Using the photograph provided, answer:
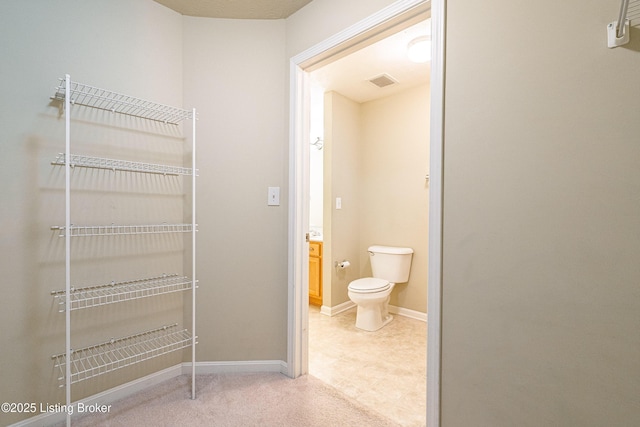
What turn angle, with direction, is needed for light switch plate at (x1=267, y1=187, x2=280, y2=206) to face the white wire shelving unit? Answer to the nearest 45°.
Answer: approximately 90° to its right

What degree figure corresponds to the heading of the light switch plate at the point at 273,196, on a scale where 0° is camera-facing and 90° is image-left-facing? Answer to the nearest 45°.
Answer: approximately 0°

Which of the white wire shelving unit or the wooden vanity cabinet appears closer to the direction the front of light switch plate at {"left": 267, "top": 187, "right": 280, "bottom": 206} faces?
the white wire shelving unit

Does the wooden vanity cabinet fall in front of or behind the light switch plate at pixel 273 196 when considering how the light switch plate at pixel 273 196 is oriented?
behind
